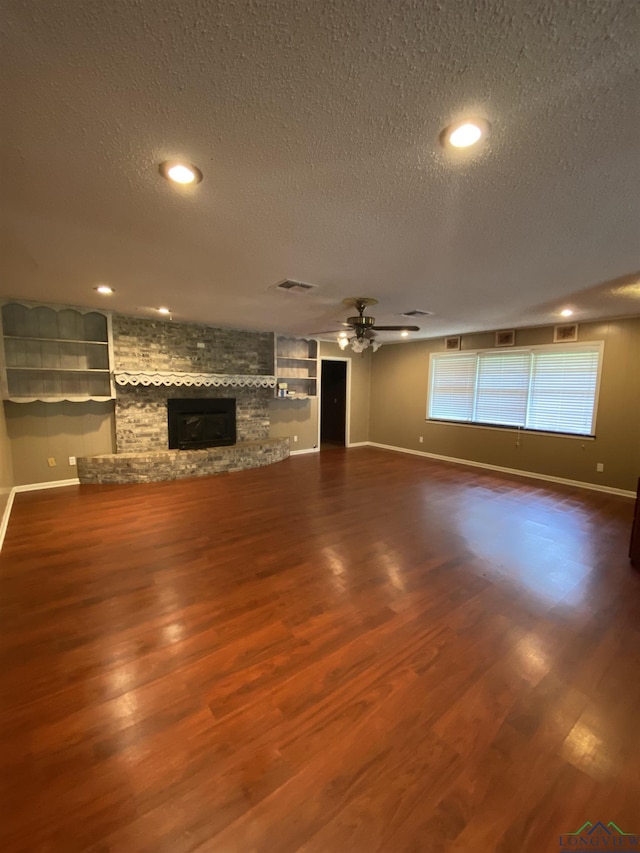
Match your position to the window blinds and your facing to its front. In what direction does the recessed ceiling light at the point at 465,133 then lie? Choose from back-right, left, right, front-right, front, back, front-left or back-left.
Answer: front-left

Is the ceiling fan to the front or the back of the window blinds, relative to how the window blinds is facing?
to the front

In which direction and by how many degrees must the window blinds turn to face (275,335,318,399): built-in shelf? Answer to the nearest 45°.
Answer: approximately 45° to its right

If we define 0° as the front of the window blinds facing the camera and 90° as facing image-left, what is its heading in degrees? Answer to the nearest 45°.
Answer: approximately 45°

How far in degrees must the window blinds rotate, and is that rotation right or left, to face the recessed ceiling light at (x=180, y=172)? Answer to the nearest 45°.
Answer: approximately 45° to its left

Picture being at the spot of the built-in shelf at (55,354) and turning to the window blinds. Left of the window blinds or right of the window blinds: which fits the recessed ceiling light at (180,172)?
right

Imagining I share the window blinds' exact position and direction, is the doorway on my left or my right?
on my right

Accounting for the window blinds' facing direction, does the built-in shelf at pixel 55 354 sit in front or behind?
in front

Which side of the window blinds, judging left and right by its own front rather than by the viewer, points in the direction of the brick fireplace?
front
